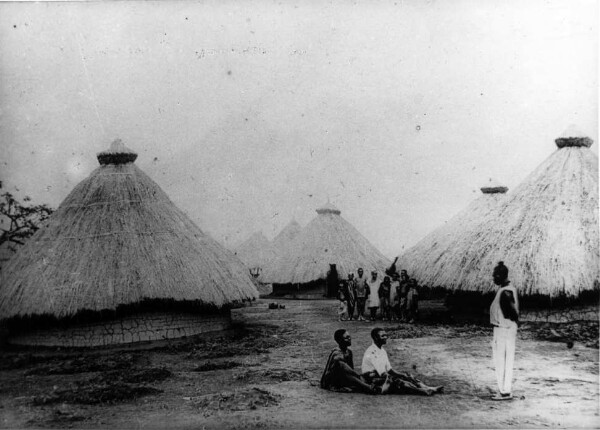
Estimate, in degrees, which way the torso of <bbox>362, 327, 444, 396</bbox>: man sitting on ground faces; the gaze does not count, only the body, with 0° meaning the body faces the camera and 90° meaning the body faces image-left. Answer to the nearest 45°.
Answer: approximately 270°

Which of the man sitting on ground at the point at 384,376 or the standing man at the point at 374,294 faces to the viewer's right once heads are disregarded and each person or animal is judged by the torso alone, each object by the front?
the man sitting on ground

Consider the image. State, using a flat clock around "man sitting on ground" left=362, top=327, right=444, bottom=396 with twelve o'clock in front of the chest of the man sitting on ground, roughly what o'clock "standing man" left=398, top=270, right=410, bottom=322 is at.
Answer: The standing man is roughly at 9 o'clock from the man sitting on ground.

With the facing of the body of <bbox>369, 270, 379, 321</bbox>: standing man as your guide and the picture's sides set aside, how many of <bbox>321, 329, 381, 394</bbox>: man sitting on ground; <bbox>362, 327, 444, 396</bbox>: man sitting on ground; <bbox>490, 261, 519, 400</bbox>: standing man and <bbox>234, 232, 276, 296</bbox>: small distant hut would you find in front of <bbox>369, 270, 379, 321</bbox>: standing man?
3

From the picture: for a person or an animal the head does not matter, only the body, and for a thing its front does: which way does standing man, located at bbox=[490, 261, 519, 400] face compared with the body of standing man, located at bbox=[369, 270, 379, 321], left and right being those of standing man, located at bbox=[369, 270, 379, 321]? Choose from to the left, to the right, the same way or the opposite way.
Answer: to the right

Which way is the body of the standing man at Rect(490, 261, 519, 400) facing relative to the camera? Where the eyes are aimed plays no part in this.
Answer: to the viewer's left

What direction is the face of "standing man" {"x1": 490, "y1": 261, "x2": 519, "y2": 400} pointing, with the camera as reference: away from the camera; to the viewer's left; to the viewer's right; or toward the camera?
to the viewer's left

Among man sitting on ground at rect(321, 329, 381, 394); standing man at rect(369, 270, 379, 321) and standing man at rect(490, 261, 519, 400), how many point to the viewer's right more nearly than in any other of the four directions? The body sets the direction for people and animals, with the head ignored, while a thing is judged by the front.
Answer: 1

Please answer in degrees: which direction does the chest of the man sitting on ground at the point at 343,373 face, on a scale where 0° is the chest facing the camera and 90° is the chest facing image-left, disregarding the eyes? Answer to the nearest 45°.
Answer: approximately 270°

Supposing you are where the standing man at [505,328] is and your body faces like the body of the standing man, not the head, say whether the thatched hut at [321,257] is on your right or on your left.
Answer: on your right

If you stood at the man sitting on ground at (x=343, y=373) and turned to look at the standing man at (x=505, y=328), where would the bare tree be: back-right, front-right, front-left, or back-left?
back-left

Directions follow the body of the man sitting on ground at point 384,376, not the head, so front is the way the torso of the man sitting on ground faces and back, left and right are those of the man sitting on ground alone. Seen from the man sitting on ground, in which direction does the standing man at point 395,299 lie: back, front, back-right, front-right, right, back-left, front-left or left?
left

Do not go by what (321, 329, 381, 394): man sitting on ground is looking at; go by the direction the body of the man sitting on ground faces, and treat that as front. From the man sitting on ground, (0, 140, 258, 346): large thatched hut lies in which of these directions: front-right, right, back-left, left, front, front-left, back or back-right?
back-left

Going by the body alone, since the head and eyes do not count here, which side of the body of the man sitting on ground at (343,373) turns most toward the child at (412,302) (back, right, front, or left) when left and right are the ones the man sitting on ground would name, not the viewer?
left
